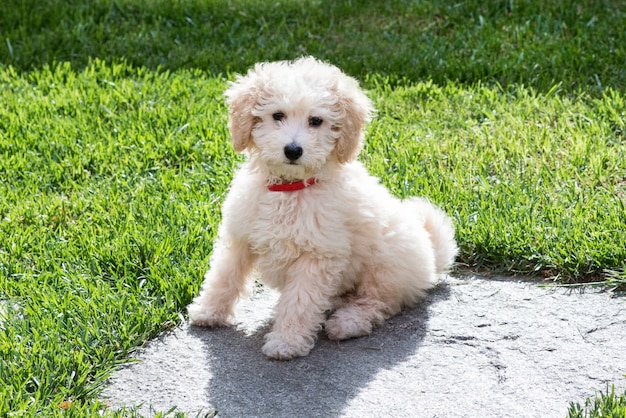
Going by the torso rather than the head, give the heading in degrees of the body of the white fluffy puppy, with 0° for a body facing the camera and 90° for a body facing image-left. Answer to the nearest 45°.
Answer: approximately 45°
